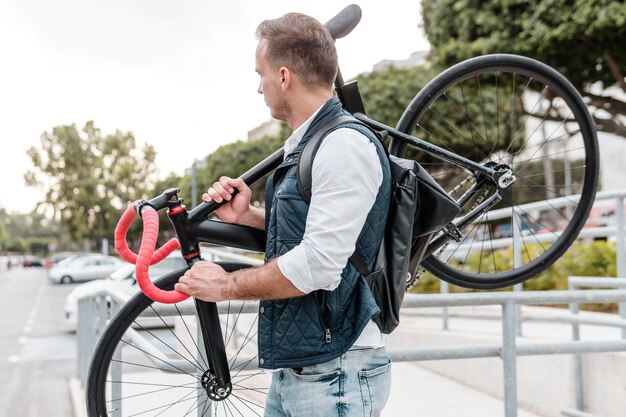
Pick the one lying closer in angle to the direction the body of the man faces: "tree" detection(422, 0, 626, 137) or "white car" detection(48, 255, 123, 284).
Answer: the white car

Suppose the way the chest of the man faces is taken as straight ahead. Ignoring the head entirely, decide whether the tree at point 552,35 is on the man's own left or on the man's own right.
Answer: on the man's own right

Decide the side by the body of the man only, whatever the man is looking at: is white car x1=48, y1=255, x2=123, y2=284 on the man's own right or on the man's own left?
on the man's own right

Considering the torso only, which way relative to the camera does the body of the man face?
to the viewer's left
